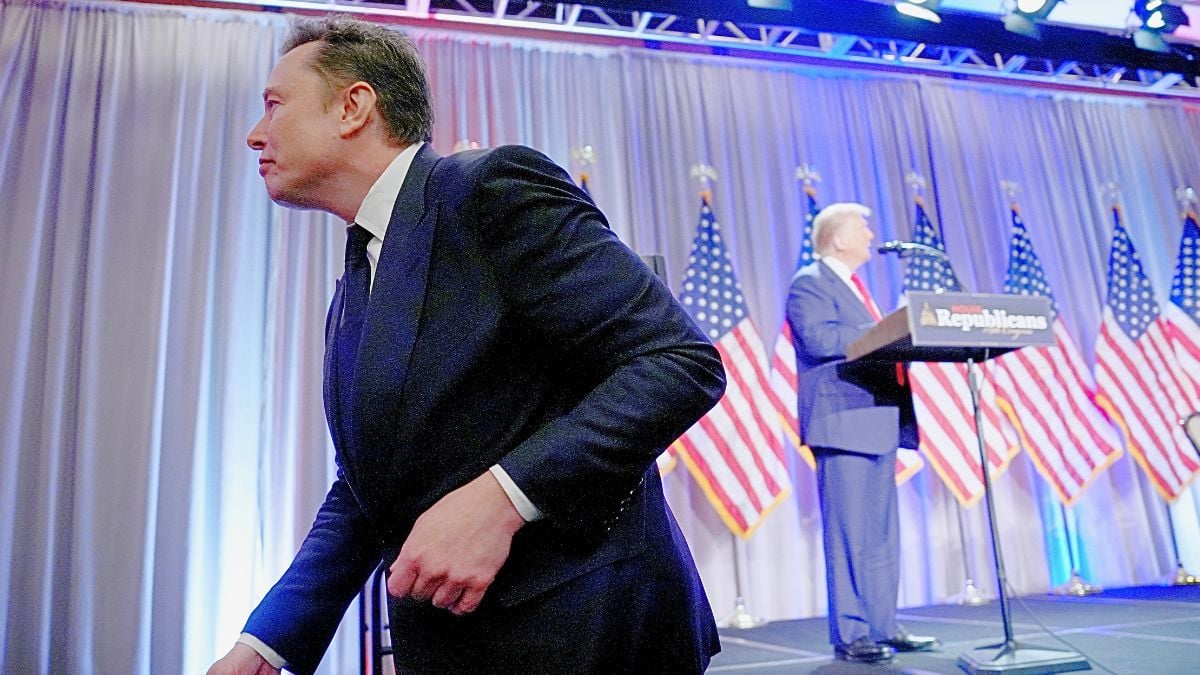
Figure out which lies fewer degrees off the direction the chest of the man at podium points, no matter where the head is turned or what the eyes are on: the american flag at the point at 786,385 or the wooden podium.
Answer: the wooden podium

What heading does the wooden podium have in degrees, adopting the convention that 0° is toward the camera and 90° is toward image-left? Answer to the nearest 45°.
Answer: approximately 315°

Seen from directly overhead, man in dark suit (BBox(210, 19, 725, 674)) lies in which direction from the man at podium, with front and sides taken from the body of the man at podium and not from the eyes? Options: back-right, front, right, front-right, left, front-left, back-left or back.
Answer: right

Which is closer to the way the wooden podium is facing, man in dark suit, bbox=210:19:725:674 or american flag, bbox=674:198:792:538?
the man in dark suit

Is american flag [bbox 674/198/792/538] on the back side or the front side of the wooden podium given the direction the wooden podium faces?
on the back side

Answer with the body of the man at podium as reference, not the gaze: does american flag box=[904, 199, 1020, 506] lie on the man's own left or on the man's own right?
on the man's own left

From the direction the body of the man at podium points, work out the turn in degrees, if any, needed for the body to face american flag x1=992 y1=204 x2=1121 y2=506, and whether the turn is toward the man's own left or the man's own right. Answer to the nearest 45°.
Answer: approximately 45° to the man's own left

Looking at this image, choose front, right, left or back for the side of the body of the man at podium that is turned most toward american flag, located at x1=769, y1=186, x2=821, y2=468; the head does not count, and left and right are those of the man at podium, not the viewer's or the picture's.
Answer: left

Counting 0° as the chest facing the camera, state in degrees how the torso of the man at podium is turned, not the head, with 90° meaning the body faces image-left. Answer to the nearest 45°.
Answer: approximately 270°

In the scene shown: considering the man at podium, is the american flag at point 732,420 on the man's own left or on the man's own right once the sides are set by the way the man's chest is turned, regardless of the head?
on the man's own left

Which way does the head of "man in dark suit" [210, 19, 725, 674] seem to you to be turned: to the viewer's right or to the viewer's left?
to the viewer's left

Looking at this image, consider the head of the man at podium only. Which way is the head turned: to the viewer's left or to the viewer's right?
to the viewer's right

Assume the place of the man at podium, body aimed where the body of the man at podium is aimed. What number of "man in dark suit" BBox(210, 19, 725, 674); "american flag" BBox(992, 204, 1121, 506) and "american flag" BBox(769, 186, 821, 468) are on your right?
1
